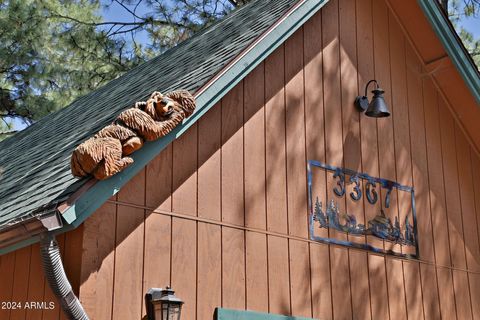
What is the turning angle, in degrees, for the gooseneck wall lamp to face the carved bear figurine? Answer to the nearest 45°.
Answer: approximately 90° to its right

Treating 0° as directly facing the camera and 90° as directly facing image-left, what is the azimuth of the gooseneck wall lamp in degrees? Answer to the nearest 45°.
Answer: approximately 315°

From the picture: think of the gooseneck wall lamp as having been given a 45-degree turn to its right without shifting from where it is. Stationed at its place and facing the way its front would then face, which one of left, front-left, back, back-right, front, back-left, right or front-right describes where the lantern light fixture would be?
front-right

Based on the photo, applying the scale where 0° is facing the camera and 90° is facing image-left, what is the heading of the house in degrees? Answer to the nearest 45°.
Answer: approximately 315°

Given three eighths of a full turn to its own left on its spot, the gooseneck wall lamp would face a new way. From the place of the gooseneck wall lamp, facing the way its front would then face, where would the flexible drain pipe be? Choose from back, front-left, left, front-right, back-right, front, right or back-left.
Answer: back-left
